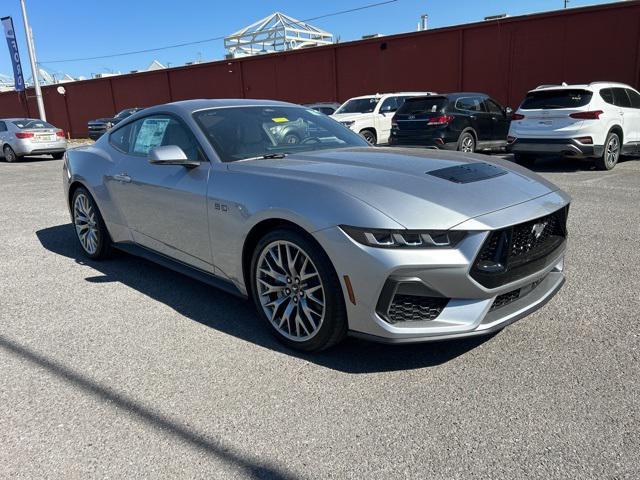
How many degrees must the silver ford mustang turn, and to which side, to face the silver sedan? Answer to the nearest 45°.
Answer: approximately 180°

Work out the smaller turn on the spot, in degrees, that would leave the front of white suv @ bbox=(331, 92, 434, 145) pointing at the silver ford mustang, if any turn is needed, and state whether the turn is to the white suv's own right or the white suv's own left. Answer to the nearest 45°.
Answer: approximately 45° to the white suv's own left

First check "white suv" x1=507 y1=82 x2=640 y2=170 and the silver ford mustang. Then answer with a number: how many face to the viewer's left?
0

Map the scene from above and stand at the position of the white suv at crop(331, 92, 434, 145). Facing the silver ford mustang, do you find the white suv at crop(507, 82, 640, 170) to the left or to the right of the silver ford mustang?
left

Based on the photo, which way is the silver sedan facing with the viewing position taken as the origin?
facing away from the viewer and to the left of the viewer

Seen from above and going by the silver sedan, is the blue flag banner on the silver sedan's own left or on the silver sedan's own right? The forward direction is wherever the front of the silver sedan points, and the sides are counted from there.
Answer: on the silver sedan's own right

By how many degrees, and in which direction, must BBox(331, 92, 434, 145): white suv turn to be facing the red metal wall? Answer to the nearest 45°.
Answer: approximately 180°

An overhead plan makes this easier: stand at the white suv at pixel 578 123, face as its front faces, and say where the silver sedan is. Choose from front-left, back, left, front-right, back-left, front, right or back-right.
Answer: back-left

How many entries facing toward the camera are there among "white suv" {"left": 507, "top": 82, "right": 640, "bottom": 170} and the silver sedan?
0
